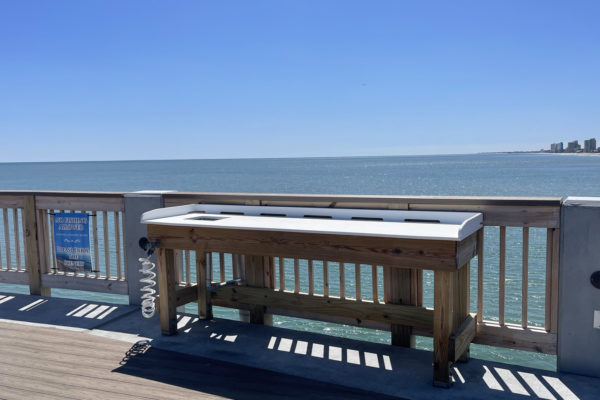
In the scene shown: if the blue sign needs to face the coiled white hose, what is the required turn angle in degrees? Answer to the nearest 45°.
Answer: approximately 45° to its left

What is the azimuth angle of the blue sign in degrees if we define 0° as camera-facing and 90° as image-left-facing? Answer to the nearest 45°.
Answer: approximately 0°
